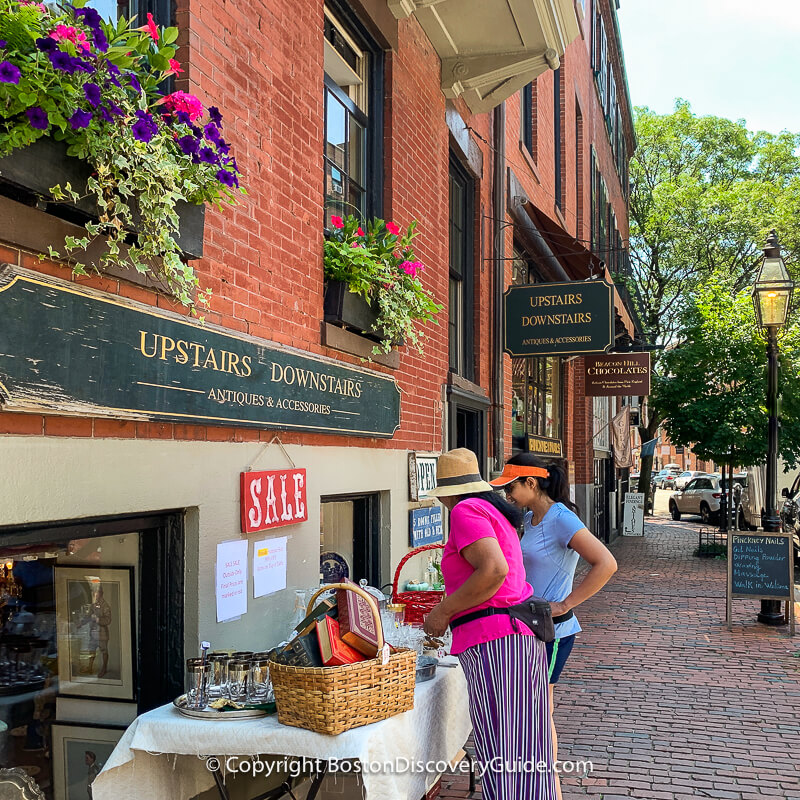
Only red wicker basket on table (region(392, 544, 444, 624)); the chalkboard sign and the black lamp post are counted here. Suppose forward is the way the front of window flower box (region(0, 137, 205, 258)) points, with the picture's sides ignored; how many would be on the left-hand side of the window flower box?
3

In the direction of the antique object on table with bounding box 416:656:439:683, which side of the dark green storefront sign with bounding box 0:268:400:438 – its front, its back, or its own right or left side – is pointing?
left

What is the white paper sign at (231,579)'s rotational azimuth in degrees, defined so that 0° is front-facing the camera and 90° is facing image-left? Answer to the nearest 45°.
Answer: approximately 315°

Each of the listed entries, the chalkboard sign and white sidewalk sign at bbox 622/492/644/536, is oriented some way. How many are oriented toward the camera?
2

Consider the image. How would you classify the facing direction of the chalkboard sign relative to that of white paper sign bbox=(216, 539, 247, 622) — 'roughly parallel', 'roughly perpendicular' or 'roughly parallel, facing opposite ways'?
roughly perpendicular

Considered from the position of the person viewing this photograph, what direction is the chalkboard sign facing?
facing the viewer

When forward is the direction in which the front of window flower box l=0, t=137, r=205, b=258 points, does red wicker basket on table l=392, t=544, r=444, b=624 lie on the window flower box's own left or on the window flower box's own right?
on the window flower box's own left

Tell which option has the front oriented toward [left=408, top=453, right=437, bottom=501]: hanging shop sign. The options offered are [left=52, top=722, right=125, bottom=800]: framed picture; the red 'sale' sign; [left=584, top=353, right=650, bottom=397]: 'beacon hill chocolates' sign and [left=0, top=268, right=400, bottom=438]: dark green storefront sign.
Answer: the 'beacon hill chocolates' sign

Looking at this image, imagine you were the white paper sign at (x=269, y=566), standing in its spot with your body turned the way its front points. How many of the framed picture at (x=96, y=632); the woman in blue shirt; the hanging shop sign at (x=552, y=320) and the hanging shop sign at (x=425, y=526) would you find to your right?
1

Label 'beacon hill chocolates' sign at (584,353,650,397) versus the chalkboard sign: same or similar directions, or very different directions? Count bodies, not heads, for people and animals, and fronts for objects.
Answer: same or similar directions

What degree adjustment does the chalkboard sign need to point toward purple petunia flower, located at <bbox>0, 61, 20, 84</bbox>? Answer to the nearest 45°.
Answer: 0° — it already faces it

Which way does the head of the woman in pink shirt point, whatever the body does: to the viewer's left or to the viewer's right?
to the viewer's left

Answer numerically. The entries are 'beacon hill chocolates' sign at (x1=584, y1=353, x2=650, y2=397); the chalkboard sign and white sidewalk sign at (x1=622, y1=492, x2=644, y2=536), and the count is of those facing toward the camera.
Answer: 3

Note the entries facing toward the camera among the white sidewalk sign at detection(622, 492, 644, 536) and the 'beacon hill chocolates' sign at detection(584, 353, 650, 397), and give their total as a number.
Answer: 2

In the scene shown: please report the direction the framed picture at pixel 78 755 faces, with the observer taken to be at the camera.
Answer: facing the viewer and to the right of the viewer
